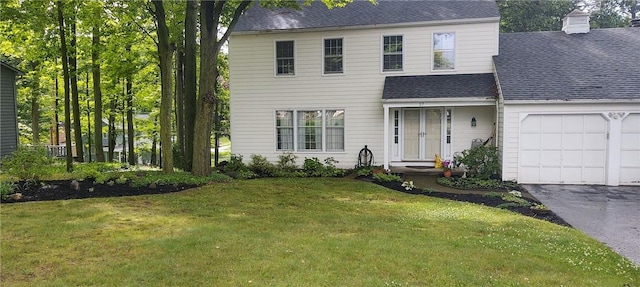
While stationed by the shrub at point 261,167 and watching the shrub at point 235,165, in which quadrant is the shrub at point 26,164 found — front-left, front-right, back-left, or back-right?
front-left

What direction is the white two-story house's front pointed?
toward the camera

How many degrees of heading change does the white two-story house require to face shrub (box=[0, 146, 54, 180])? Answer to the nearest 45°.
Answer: approximately 45° to its right

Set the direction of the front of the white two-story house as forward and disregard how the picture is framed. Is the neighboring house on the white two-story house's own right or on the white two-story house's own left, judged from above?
on the white two-story house's own right

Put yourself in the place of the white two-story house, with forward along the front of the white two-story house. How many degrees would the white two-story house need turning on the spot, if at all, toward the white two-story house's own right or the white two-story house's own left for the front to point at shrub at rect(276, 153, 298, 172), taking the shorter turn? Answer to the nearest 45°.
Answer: approximately 90° to the white two-story house's own right

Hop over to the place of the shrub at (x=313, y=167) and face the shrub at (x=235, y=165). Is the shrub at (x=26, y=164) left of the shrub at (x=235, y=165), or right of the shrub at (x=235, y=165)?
left

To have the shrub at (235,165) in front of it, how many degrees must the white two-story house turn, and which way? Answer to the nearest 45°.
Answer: approximately 90° to its right
